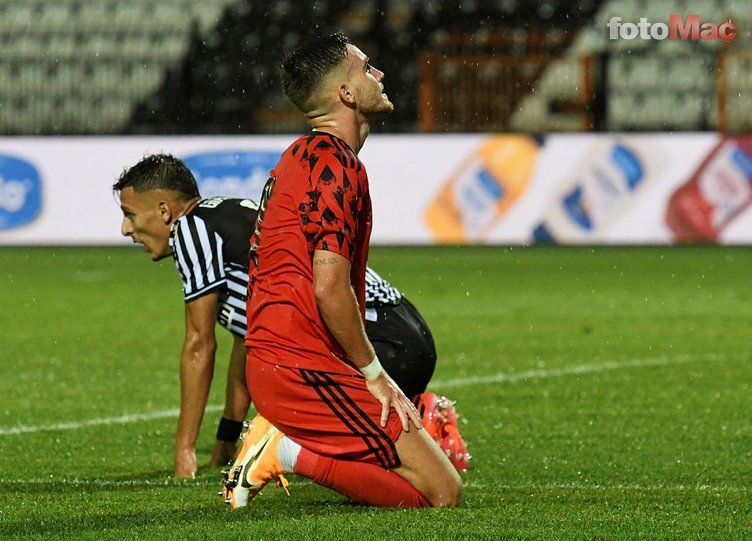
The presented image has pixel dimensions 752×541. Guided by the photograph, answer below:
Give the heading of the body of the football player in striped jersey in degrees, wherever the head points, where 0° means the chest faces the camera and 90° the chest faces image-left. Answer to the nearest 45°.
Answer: approximately 90°

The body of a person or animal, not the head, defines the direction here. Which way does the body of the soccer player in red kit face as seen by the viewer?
to the viewer's right

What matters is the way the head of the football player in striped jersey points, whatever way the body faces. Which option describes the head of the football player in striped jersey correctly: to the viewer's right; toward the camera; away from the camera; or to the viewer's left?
to the viewer's left

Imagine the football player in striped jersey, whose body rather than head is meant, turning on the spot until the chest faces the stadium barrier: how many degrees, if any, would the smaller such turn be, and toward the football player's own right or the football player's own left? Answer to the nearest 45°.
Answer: approximately 90° to the football player's own right

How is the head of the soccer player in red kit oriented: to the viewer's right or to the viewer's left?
to the viewer's right

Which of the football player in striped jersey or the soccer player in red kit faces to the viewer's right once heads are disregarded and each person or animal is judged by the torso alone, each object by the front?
the soccer player in red kit

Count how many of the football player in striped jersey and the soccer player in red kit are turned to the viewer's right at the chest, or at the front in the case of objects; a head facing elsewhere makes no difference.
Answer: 1

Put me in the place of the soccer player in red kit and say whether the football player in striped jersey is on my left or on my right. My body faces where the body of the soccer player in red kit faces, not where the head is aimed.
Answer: on my left

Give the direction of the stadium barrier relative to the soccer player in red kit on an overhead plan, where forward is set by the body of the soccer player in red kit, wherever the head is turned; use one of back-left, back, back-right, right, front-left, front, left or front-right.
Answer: left

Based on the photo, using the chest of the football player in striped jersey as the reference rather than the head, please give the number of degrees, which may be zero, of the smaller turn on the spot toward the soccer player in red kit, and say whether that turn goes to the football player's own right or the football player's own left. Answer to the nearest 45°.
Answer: approximately 90° to the football player's own left

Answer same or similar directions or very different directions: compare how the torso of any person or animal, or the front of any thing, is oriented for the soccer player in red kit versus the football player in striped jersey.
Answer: very different directions
